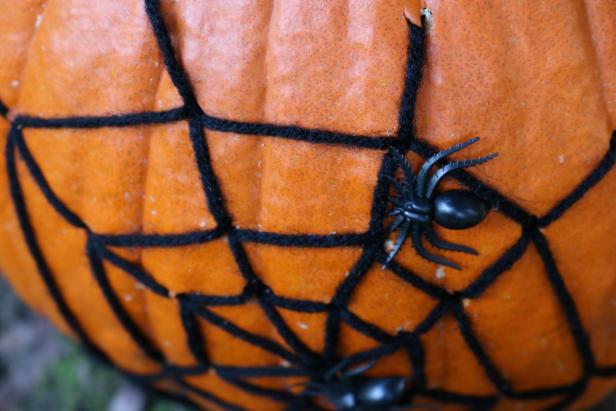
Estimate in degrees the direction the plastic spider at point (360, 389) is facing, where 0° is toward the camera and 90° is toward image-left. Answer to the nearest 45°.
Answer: approximately 90°
